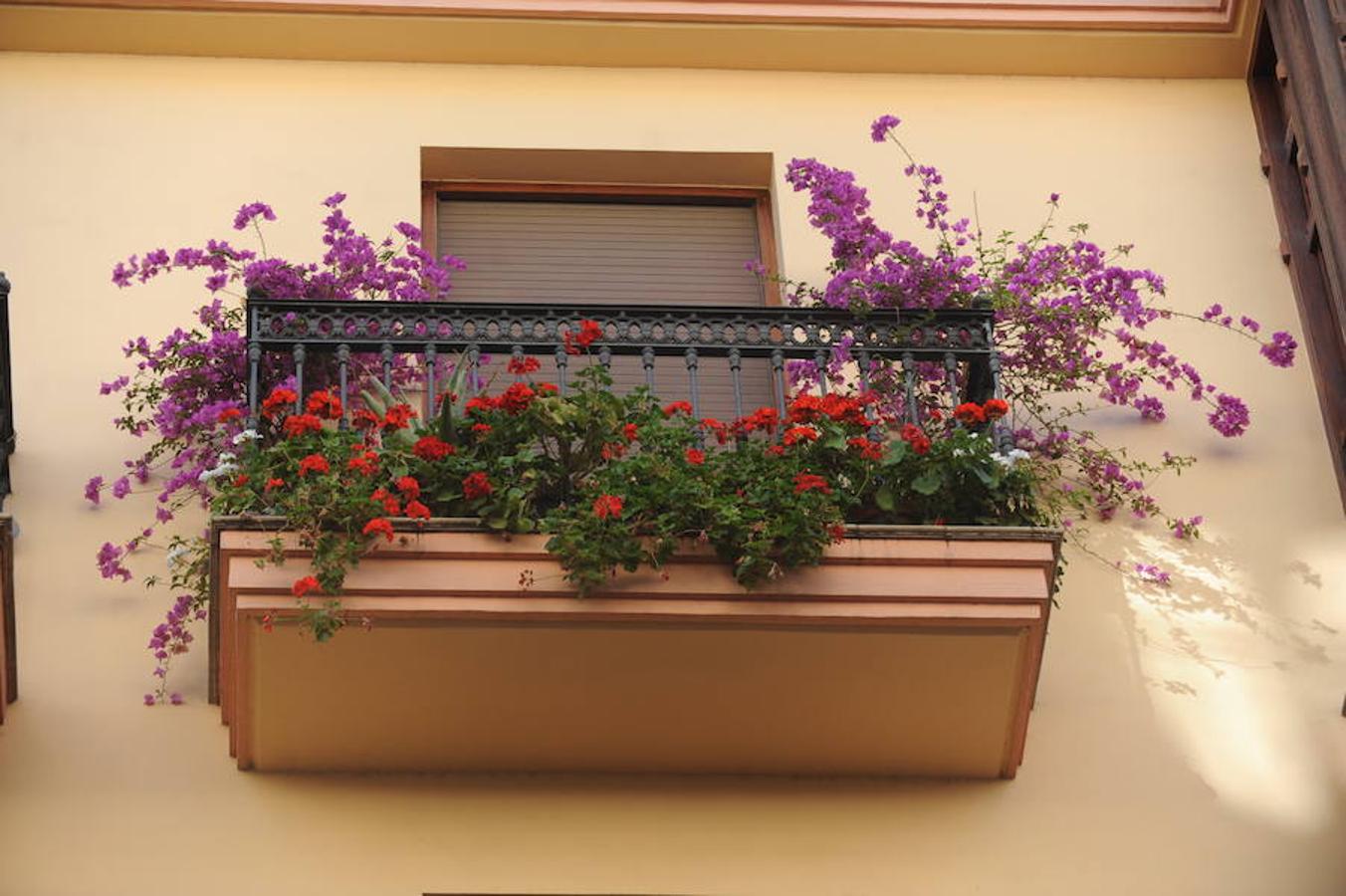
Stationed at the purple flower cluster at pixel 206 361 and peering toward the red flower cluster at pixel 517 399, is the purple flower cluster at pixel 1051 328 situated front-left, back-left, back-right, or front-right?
front-left

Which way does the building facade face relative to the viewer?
toward the camera
